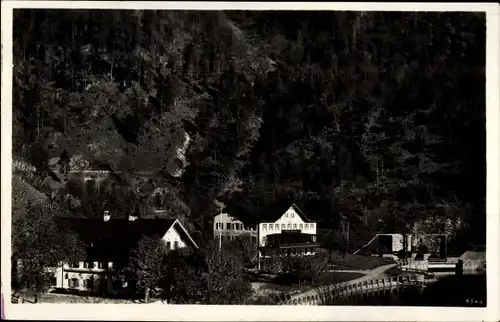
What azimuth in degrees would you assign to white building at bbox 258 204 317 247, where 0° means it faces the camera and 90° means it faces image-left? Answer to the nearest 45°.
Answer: approximately 0°
